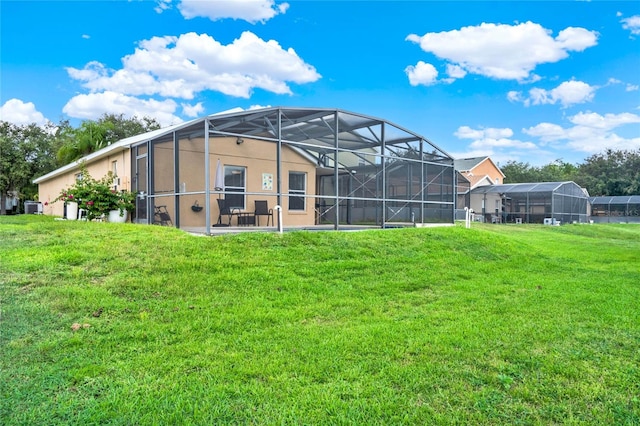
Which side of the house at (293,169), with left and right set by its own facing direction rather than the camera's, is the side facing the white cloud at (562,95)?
right

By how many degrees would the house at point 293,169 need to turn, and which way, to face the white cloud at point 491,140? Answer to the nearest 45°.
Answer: approximately 90° to its right

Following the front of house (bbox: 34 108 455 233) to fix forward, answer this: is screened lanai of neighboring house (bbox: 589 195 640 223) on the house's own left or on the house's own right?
on the house's own right

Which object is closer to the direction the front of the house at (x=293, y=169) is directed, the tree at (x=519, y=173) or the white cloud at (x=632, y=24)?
the tree

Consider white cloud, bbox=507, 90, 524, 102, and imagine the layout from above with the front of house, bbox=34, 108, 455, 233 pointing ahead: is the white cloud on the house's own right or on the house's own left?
on the house's own right

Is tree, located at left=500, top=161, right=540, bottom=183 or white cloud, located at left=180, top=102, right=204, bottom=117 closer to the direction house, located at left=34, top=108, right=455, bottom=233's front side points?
the white cloud

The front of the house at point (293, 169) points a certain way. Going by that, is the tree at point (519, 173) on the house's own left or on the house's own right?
on the house's own right

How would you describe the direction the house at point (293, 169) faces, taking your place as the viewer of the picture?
facing away from the viewer and to the left of the viewer

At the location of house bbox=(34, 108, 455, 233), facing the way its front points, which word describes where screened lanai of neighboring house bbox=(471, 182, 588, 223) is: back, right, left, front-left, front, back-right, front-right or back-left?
right
